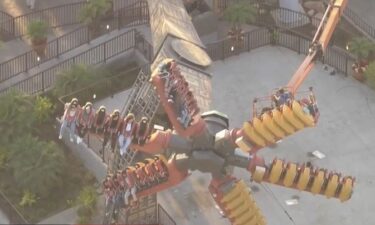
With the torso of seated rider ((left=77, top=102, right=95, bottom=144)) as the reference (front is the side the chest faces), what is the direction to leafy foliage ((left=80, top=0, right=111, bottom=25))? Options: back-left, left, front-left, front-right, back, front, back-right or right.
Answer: back-right

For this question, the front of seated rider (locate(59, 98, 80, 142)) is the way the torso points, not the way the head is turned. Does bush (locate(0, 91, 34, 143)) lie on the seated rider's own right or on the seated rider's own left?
on the seated rider's own right

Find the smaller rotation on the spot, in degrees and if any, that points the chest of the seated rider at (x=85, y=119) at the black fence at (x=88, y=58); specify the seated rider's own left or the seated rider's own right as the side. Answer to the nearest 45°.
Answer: approximately 135° to the seated rider's own right

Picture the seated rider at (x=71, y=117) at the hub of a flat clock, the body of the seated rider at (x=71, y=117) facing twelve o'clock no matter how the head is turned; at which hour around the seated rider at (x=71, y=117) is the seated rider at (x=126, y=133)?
the seated rider at (x=126, y=133) is roughly at 8 o'clock from the seated rider at (x=71, y=117).

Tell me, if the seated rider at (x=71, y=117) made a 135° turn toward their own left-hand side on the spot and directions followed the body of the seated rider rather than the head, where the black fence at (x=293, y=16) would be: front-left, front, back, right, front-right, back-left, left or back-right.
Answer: front-left

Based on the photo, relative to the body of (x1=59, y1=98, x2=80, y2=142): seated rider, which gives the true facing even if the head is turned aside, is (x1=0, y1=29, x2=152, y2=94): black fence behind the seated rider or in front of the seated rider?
behind

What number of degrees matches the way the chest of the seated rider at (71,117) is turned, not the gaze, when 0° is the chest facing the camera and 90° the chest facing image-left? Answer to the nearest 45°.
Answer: approximately 45°

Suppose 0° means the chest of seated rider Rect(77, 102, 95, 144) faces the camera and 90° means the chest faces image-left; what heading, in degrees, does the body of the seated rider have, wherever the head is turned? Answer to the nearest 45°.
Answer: approximately 45°
